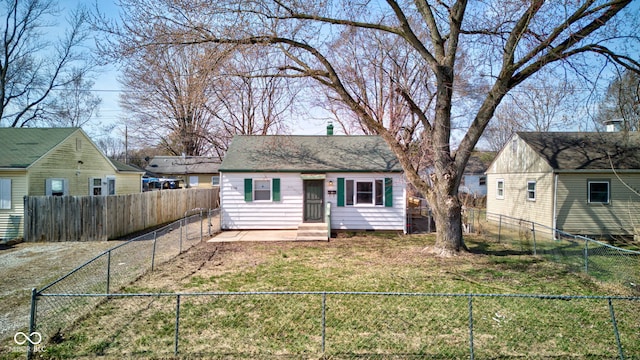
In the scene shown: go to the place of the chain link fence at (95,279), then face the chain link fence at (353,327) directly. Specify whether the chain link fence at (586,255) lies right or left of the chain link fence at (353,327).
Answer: left

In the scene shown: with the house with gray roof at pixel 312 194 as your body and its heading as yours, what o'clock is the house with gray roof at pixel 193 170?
the house with gray roof at pixel 193 170 is roughly at 5 o'clock from the house with gray roof at pixel 312 194.

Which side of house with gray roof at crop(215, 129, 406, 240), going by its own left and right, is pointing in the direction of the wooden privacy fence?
right

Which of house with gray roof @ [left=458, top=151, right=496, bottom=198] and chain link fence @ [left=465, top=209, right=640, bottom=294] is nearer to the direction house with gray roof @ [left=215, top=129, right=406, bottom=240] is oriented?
the chain link fence

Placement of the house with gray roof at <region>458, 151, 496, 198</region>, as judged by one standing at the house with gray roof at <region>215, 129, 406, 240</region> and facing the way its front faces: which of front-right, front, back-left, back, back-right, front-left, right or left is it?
back-left

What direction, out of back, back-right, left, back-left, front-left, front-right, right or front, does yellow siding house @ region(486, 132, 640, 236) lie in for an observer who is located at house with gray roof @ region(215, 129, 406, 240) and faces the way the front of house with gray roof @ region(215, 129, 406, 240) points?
left

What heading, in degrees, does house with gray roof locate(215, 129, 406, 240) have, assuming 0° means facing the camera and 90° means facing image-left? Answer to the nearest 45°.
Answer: approximately 0°

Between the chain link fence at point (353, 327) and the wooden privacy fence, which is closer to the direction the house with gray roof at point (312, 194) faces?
the chain link fence

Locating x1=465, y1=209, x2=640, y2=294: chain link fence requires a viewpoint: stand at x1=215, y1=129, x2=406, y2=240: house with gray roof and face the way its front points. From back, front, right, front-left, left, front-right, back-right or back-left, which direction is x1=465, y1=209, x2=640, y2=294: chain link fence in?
front-left

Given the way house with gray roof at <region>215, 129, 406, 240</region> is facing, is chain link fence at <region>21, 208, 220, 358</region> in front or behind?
in front

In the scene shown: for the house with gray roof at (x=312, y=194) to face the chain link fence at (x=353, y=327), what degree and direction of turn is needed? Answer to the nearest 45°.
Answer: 0° — it already faces it

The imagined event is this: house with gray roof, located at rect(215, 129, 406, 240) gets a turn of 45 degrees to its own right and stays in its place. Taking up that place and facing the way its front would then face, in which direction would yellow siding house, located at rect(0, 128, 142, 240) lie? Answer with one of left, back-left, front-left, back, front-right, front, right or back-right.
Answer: front-right
